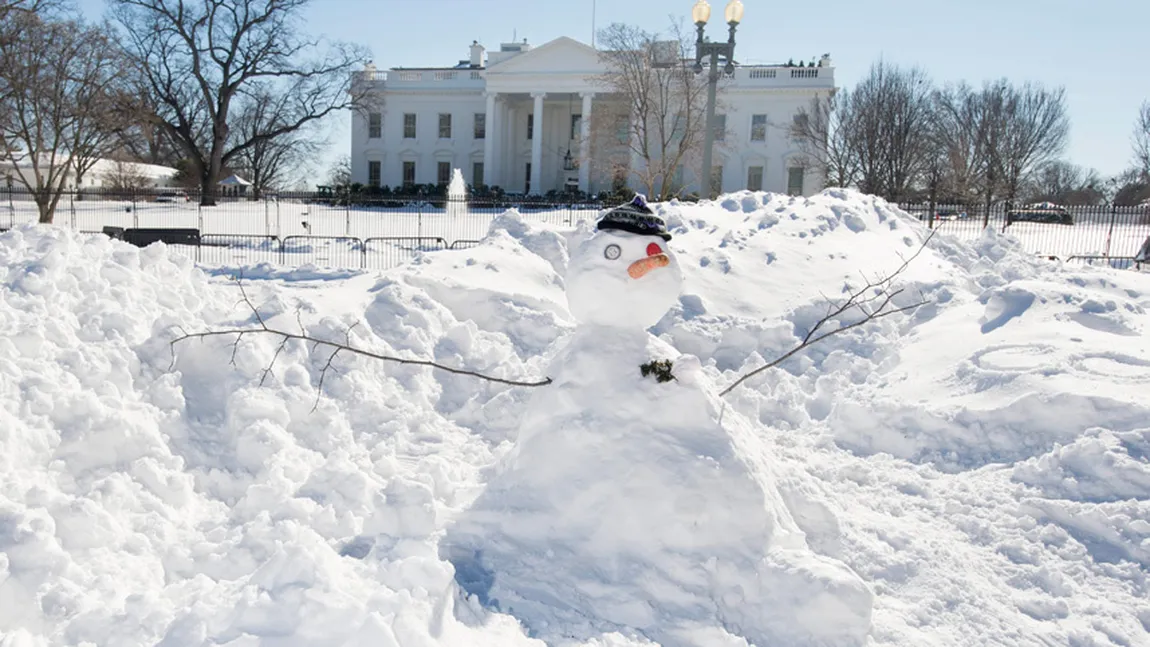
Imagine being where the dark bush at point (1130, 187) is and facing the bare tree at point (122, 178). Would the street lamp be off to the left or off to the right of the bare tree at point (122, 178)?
left

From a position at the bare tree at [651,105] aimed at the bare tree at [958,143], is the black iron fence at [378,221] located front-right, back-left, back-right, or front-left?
back-right
